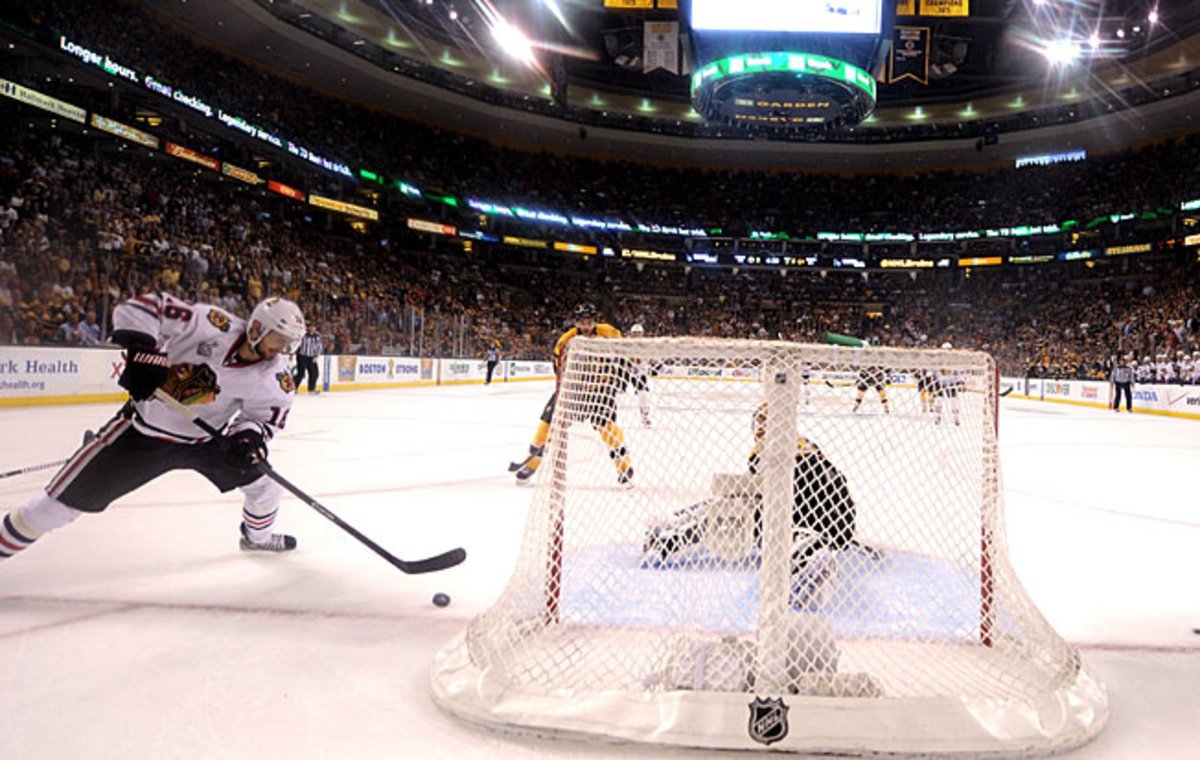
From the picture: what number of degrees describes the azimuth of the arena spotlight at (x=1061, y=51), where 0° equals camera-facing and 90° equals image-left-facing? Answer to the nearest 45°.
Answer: approximately 0°

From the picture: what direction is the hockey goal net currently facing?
away from the camera

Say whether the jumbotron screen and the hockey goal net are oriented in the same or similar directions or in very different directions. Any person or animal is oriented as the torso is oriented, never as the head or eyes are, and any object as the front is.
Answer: very different directions

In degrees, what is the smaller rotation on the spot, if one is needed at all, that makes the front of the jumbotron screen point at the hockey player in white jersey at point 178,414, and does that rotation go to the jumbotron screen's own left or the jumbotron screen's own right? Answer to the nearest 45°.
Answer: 0° — it already faces them
